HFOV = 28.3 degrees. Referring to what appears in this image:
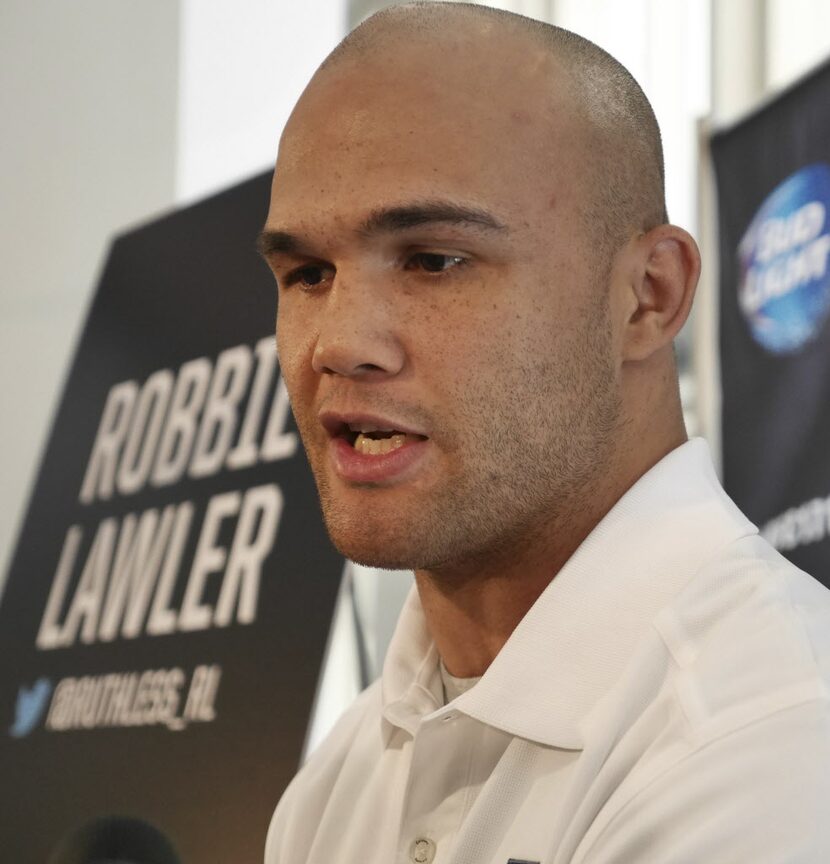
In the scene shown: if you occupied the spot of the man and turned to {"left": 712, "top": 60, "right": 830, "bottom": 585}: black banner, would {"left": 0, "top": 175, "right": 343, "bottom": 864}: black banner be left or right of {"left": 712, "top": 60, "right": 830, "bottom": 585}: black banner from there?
left

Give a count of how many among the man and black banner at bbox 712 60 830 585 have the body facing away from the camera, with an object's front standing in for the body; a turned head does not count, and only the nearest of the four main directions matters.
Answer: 0

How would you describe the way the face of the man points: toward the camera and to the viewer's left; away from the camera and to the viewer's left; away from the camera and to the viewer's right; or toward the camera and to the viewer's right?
toward the camera and to the viewer's left

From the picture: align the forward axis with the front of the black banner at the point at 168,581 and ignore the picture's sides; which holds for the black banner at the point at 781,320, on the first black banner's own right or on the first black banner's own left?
on the first black banner's own left

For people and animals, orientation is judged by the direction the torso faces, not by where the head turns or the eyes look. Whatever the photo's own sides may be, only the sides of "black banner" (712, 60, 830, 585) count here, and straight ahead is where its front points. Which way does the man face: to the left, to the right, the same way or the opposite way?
the same way

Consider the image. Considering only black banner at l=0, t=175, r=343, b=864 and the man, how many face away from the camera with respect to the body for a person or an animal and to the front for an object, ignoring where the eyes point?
0

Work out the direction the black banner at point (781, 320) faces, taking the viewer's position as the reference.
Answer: facing the viewer and to the left of the viewer

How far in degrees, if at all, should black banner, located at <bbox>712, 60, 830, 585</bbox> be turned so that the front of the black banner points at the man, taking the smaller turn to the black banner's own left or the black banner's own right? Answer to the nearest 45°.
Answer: approximately 45° to the black banner's own left

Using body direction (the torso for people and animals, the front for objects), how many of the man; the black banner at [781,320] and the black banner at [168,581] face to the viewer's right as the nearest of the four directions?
0

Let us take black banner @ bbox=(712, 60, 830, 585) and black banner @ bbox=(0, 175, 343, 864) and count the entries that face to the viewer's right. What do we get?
0

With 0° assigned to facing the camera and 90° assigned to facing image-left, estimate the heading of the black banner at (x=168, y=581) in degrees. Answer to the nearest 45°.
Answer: approximately 45°

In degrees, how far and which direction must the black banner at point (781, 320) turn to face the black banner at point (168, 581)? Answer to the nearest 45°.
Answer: approximately 45° to its right
